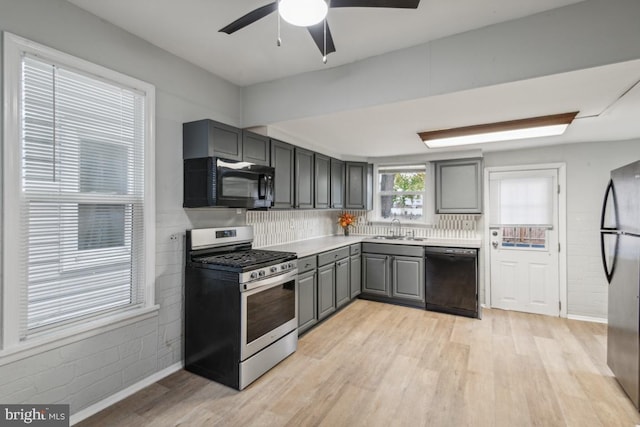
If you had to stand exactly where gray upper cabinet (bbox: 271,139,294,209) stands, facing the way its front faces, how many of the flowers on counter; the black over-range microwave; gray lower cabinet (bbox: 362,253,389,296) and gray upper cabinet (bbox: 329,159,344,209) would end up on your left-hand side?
3

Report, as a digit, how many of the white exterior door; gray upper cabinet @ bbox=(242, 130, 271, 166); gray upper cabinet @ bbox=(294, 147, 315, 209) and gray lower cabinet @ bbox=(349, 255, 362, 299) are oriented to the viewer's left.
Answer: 0

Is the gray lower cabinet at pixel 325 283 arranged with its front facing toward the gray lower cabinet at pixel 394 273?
no

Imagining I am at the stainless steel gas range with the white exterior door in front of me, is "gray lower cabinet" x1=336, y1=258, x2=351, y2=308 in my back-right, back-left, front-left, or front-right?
front-left

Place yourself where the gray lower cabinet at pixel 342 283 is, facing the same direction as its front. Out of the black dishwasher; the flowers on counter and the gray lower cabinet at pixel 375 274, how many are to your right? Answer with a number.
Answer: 0

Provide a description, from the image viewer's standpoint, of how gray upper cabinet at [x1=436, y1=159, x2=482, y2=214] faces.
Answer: facing the viewer

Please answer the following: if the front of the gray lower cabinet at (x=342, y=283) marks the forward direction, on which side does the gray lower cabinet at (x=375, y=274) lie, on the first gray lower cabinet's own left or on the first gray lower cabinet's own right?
on the first gray lower cabinet's own left

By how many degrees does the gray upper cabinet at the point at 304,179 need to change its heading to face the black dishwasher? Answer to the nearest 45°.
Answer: approximately 45° to its left

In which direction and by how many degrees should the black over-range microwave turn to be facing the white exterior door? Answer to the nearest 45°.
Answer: approximately 45° to its left

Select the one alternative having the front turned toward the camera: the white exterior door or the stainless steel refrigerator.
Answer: the white exterior door

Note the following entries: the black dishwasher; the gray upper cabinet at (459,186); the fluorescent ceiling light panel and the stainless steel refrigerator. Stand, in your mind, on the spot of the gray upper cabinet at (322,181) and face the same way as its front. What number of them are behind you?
0

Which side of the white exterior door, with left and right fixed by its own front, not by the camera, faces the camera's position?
front

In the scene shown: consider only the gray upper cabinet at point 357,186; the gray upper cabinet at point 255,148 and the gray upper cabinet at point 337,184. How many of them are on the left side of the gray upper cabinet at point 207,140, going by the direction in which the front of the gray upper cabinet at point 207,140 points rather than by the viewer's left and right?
3

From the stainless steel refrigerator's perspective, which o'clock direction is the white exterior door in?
The white exterior door is roughly at 2 o'clock from the stainless steel refrigerator.

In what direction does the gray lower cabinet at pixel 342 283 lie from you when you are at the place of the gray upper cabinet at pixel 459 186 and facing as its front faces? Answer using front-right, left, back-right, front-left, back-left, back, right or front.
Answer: front-right

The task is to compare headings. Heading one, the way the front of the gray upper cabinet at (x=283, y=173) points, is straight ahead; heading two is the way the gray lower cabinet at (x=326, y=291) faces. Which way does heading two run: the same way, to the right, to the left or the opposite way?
the same way

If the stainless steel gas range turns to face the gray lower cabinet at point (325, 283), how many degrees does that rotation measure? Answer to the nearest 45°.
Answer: approximately 90° to its left

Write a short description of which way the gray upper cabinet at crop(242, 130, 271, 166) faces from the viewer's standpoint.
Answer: facing the viewer and to the right of the viewer

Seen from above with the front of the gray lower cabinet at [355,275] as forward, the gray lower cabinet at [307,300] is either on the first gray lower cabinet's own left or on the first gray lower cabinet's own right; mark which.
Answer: on the first gray lower cabinet's own right
